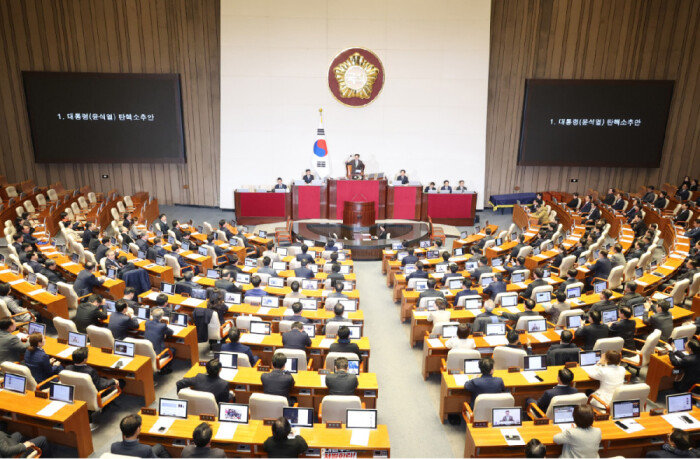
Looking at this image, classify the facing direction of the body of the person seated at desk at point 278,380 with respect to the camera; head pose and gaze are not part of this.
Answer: away from the camera

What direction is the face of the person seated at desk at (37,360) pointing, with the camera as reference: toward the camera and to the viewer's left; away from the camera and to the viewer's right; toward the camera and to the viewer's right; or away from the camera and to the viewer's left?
away from the camera and to the viewer's right

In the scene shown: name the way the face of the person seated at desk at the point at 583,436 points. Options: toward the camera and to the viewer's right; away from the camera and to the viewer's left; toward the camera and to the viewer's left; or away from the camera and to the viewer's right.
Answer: away from the camera and to the viewer's left

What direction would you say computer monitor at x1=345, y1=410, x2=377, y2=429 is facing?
toward the camera

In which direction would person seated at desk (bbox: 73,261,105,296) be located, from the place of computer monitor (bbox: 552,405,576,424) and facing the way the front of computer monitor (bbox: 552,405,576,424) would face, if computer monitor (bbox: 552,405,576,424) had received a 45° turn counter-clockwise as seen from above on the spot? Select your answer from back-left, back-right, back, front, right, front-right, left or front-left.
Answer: back-right

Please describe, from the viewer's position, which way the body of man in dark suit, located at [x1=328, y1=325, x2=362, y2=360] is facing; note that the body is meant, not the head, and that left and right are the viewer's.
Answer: facing away from the viewer

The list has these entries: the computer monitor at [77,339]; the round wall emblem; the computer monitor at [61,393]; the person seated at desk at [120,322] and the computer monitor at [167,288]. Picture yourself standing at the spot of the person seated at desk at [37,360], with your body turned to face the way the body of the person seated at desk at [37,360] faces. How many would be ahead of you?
4

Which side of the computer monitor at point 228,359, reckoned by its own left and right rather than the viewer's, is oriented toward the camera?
front

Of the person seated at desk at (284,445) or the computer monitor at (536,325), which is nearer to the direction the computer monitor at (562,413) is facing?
the person seated at desk

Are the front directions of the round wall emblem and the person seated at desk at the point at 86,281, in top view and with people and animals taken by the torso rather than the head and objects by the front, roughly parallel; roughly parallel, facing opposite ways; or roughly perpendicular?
roughly parallel, facing opposite ways

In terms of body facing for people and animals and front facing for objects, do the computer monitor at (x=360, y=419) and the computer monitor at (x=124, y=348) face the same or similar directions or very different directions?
same or similar directions

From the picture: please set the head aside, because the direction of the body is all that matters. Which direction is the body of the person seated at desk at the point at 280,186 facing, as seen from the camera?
toward the camera

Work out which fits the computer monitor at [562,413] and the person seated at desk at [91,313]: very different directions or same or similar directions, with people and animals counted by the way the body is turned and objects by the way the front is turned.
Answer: very different directions

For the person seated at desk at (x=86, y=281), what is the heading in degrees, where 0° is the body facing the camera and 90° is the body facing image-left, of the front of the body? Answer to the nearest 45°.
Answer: approximately 225°

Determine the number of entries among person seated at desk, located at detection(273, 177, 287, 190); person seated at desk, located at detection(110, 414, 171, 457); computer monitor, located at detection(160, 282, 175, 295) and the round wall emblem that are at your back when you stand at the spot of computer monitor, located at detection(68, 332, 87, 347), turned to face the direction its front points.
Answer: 3

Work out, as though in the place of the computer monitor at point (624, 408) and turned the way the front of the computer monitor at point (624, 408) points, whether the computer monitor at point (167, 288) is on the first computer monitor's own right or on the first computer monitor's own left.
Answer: on the first computer monitor's own right

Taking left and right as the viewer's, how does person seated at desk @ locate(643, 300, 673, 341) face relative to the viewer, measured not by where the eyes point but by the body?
facing away from the viewer and to the left of the viewer

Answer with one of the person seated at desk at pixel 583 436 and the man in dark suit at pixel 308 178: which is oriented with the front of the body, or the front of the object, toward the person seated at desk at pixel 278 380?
the man in dark suit

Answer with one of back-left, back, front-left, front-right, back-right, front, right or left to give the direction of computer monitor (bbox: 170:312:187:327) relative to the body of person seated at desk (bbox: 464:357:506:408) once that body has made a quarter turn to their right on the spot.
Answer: back

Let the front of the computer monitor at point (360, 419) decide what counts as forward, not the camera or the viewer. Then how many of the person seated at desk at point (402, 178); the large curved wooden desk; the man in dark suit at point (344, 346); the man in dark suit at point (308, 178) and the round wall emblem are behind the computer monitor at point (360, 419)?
5

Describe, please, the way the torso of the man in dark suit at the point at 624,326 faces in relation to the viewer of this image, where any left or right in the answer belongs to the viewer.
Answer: facing away from the viewer and to the left of the viewer

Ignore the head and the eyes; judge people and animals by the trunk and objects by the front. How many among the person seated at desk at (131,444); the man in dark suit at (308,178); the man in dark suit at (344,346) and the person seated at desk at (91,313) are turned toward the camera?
1
